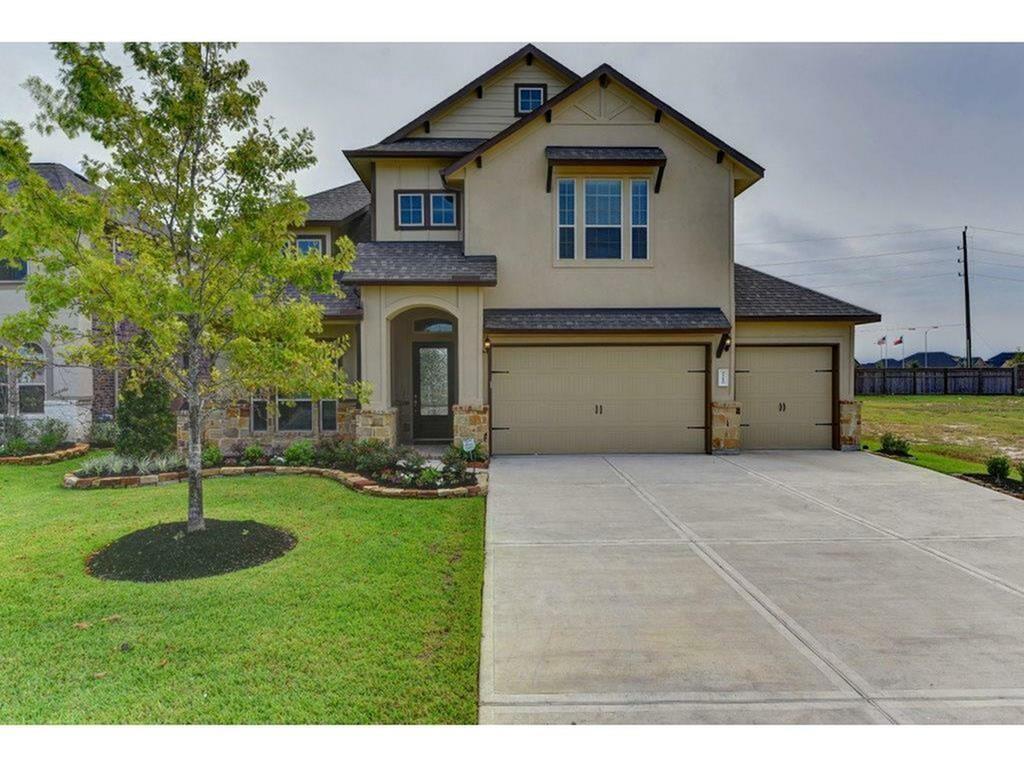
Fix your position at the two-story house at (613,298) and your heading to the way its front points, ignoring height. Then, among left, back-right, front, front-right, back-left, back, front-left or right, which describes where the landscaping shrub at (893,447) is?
left

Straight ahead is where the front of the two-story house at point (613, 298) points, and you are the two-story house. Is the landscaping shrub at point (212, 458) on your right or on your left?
on your right

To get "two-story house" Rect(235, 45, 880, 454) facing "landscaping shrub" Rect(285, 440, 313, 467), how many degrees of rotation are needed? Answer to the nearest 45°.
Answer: approximately 90° to its right

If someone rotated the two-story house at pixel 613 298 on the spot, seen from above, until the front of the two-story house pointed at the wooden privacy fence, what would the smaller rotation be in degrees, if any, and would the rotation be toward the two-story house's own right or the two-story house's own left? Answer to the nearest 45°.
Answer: approximately 135° to the two-story house's own left

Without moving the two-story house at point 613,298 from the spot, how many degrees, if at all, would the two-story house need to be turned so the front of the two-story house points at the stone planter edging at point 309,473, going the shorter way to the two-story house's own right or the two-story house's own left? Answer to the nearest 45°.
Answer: approximately 45° to the two-story house's own right

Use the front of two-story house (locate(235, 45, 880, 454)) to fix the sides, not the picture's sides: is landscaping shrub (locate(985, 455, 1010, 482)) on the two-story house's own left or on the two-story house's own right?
on the two-story house's own left

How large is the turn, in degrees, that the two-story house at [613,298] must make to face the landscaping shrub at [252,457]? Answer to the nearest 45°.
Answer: approximately 90° to its right

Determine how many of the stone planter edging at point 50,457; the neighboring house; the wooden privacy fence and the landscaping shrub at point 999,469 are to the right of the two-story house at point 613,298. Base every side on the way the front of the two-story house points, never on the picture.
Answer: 2

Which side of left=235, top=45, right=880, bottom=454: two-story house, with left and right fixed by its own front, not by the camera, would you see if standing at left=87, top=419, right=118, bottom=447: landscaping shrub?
right

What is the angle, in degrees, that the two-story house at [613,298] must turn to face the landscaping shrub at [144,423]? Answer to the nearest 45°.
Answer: approximately 90° to its right

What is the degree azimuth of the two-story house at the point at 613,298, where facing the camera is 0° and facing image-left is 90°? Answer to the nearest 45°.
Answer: approximately 0°

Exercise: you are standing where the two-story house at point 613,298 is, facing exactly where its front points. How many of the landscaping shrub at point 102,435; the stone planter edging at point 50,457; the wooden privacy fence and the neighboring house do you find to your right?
3

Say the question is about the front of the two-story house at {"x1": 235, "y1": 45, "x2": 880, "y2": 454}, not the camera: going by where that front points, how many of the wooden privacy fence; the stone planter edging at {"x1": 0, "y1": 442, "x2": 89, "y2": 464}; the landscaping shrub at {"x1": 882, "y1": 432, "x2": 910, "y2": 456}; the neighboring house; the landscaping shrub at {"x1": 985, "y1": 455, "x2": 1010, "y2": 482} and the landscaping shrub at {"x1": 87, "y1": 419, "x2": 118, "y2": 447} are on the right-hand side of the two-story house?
3

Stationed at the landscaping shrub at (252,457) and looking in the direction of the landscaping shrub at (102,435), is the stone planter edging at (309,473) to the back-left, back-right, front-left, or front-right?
back-left

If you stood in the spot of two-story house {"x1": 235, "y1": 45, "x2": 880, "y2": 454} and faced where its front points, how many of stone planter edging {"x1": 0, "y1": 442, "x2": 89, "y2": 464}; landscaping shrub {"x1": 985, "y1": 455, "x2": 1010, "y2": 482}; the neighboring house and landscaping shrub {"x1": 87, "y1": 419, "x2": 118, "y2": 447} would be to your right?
3
